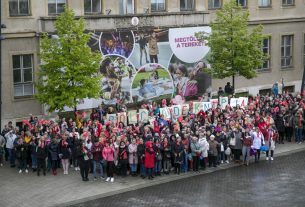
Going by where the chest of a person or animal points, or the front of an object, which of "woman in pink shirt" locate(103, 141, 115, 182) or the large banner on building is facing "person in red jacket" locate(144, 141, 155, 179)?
the large banner on building

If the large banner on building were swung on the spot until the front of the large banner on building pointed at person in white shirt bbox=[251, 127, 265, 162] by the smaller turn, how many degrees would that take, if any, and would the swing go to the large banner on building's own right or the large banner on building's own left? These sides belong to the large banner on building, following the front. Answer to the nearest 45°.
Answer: approximately 45° to the large banner on building's own left

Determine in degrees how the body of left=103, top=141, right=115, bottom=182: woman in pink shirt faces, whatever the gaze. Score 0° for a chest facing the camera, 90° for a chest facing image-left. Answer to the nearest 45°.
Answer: approximately 0°

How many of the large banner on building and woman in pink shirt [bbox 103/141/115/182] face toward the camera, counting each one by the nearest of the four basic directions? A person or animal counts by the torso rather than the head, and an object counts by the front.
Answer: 2

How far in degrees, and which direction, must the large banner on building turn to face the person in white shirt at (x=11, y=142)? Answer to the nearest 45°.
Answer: approximately 45° to its right

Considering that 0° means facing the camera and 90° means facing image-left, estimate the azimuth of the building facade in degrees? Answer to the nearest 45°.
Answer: approximately 0°

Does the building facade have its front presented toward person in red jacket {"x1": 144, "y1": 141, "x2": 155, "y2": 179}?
yes

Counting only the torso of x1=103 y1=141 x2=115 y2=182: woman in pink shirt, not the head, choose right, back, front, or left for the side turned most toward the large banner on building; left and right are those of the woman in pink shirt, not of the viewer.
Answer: back

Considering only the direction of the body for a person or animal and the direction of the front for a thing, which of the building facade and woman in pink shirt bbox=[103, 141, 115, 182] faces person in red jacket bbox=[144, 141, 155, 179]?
the building facade
